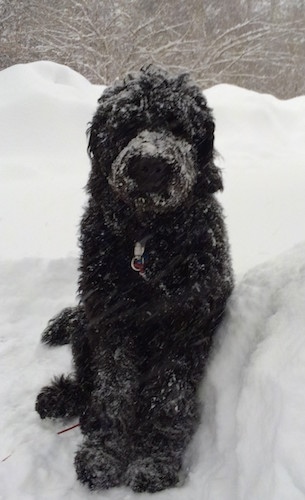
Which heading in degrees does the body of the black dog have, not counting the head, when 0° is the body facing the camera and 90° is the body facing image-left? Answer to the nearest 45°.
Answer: approximately 0°
